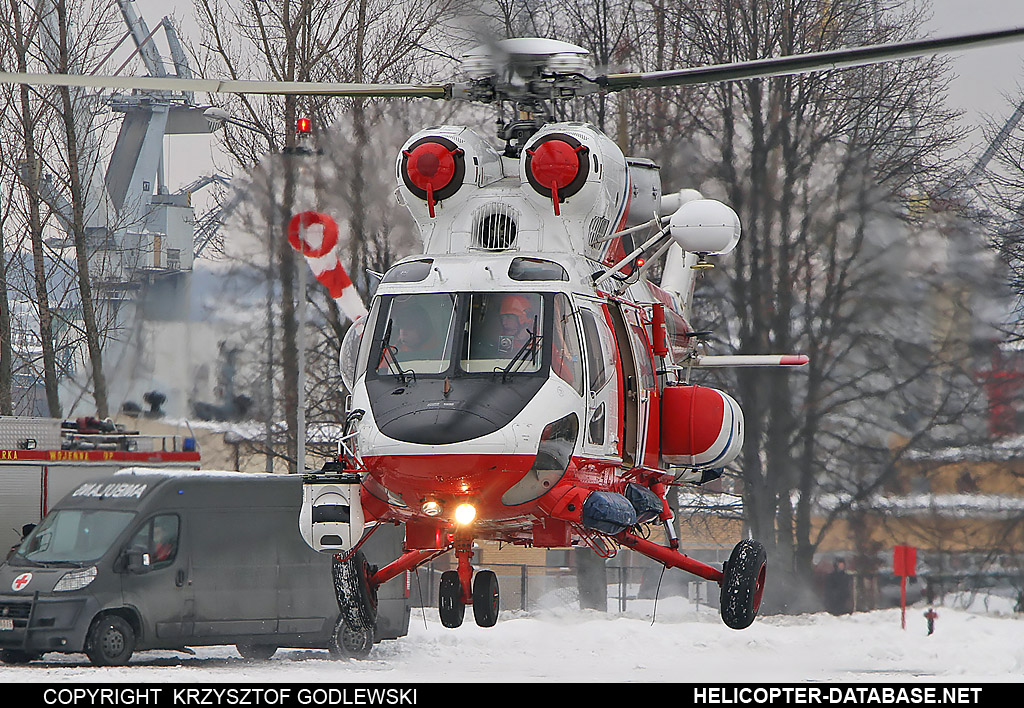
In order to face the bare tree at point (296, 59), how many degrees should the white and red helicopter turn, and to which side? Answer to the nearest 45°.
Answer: approximately 180°

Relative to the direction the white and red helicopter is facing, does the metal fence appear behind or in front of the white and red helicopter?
behind

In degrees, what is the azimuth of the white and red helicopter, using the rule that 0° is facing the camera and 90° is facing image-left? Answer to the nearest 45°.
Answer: approximately 0°

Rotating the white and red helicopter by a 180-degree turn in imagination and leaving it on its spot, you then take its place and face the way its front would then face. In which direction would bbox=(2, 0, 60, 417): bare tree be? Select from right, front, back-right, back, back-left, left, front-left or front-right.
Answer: front-left
